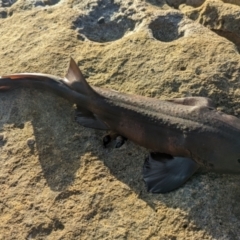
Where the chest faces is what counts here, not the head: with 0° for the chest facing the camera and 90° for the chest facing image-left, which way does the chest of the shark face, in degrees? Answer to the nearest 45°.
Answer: approximately 315°
